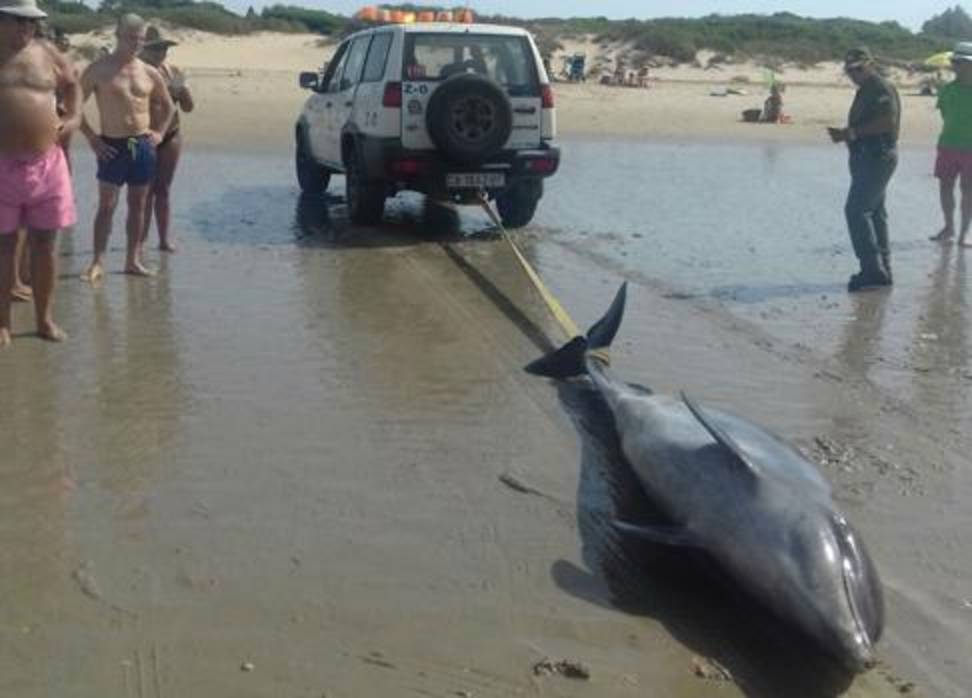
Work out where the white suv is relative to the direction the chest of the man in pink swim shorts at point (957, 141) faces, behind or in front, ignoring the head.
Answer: in front

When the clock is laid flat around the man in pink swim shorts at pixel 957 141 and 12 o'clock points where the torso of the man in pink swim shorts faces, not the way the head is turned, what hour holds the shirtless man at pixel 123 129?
The shirtless man is roughly at 12 o'clock from the man in pink swim shorts.

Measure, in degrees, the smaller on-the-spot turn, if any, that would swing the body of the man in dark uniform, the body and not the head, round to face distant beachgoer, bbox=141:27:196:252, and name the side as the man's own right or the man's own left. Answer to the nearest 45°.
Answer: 0° — they already face them

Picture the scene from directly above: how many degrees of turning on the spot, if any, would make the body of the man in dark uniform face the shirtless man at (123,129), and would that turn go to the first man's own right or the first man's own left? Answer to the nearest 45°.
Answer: approximately 45° to the first man's own left

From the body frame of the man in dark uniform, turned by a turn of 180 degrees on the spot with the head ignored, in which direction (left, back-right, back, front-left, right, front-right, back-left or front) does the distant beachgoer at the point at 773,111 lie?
left

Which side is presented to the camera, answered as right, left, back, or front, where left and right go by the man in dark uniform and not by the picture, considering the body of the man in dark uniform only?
left

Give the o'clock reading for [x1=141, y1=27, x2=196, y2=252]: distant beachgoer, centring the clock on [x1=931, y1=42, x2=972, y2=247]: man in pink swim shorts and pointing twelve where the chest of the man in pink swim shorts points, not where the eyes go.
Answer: The distant beachgoer is roughly at 2 o'clock from the man in pink swim shorts.

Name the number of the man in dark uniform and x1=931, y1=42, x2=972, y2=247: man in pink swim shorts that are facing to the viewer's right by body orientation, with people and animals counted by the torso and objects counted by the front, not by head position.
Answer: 0

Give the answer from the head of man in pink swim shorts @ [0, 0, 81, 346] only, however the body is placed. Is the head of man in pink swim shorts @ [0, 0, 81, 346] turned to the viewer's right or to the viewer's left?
to the viewer's right

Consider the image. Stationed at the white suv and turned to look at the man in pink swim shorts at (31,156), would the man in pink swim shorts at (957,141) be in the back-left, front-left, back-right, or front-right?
back-left

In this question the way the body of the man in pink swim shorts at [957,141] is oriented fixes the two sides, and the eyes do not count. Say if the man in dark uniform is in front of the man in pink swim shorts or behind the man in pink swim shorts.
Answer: in front
